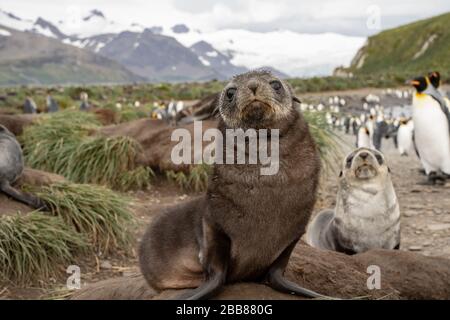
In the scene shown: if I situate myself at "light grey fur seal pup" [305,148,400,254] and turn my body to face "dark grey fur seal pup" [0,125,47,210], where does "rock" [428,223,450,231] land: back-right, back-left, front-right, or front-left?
back-right

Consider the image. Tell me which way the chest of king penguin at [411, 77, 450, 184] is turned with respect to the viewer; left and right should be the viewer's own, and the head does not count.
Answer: facing the viewer and to the left of the viewer

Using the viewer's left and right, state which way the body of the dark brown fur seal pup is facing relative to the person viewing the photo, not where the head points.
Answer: facing the viewer and to the right of the viewer

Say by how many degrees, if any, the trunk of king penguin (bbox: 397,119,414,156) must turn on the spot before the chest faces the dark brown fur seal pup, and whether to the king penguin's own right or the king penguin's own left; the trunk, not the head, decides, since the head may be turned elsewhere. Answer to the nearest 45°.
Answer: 0° — it already faces it

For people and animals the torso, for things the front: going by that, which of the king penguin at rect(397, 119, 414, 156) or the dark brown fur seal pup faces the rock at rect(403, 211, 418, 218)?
the king penguin

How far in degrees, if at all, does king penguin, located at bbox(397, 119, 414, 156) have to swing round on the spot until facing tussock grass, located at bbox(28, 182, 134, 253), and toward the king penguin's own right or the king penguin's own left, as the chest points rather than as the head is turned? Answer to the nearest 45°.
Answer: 0° — it already faces it

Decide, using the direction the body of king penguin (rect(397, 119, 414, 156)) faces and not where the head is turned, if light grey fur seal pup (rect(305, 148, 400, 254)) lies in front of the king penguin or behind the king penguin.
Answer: in front

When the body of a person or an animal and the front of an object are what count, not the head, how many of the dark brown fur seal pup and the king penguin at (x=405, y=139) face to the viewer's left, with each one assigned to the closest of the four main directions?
0

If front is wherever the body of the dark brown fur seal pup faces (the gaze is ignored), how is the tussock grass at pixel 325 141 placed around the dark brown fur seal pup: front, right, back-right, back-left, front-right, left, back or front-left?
back-left

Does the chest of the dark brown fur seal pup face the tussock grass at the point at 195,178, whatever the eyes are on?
no

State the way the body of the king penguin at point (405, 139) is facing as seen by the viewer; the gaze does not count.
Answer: toward the camera

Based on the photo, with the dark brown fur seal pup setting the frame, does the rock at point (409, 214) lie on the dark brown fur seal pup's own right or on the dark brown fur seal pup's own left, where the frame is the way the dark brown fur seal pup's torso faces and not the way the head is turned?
on the dark brown fur seal pup's own left

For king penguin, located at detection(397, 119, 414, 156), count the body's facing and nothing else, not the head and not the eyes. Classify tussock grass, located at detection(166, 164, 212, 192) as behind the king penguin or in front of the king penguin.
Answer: in front

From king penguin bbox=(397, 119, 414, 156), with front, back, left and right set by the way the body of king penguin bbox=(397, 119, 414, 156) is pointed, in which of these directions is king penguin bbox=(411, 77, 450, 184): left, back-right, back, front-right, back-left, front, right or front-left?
front
